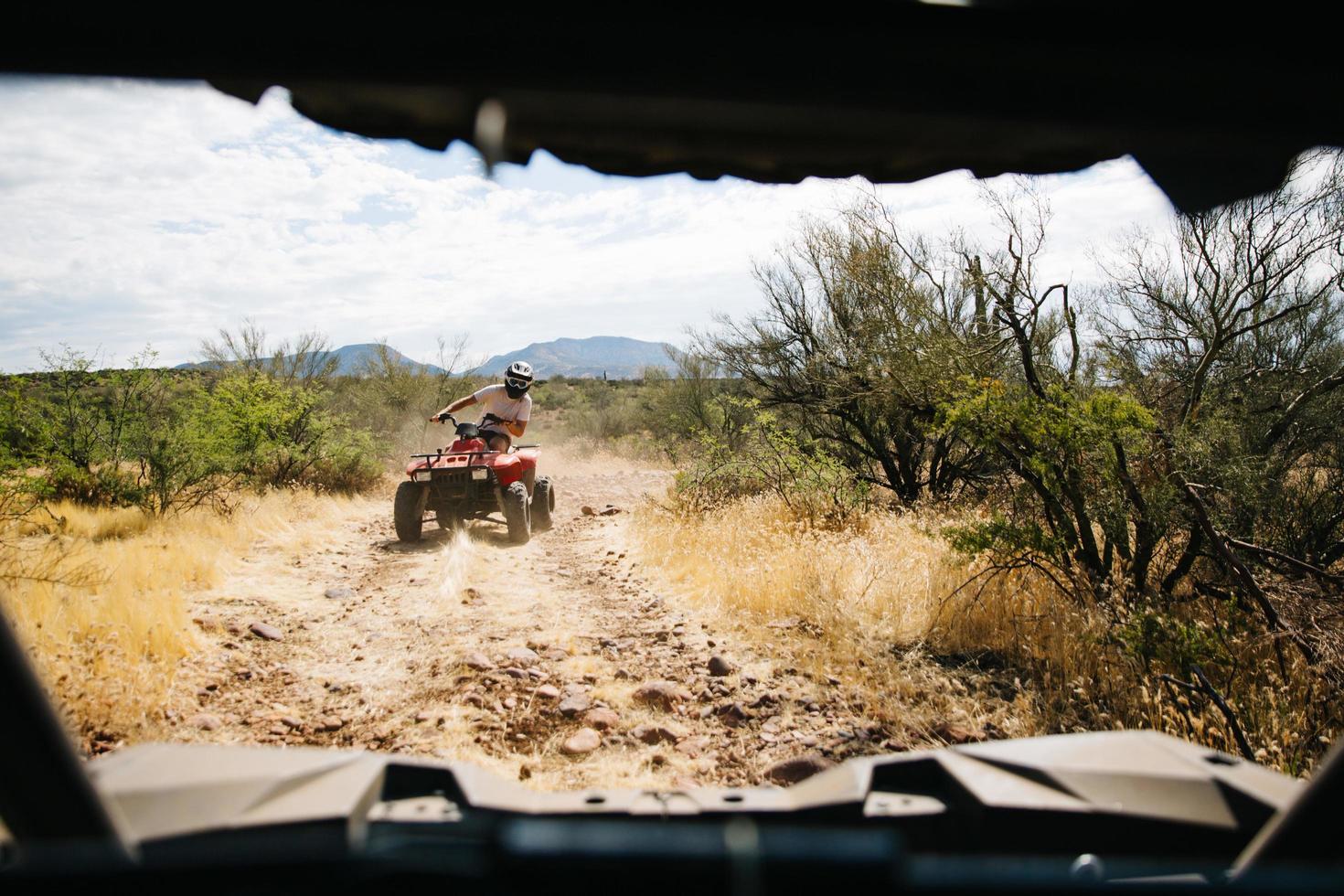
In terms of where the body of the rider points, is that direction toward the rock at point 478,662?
yes

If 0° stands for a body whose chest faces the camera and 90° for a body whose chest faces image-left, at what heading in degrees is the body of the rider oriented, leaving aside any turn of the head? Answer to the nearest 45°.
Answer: approximately 0°

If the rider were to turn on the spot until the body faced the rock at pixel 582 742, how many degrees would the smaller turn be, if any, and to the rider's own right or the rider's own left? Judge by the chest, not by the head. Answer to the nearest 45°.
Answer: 0° — they already face it

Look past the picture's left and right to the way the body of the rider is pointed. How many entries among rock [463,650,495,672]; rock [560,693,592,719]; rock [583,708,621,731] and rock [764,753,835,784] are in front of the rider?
4

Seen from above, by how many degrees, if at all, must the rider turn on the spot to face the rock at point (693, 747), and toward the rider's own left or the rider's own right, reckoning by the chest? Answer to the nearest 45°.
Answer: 0° — they already face it

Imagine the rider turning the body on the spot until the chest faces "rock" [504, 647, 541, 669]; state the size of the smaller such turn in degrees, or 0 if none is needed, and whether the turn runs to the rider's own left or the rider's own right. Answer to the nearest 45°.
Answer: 0° — they already face it

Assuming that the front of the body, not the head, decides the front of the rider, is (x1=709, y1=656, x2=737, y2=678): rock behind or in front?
in front

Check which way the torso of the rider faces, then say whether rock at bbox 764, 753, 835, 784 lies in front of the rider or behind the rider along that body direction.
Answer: in front

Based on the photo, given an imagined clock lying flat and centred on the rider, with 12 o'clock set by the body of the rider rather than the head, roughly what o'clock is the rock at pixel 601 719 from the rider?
The rock is roughly at 12 o'clock from the rider.

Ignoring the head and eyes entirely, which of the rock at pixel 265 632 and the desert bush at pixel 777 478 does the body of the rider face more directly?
the rock

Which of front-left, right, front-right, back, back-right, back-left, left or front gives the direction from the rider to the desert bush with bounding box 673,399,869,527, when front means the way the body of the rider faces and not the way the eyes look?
left
